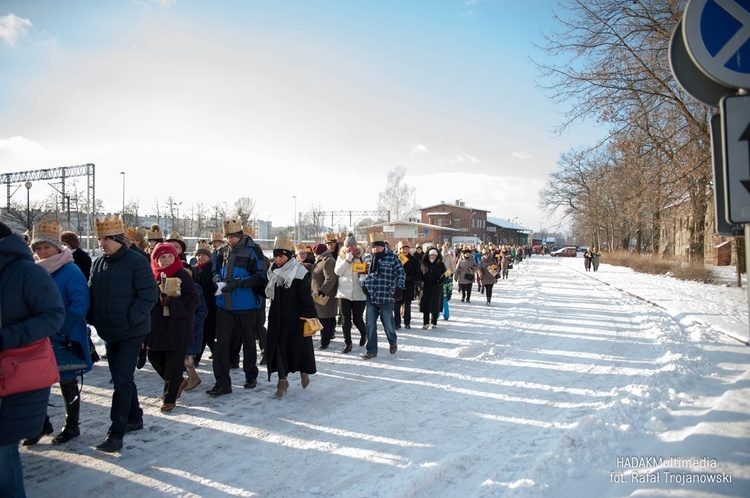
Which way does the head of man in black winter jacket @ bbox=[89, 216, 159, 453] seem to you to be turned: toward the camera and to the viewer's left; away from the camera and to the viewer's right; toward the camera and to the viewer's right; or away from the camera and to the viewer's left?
toward the camera and to the viewer's left

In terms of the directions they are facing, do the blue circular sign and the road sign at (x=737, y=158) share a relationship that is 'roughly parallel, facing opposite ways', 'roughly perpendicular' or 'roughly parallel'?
roughly parallel

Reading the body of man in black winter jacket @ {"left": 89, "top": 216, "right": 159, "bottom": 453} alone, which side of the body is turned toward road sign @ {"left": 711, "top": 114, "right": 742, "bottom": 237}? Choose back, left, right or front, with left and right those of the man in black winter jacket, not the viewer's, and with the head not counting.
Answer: left

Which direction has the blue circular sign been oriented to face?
toward the camera

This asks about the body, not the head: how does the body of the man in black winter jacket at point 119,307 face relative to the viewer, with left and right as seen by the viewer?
facing the viewer and to the left of the viewer

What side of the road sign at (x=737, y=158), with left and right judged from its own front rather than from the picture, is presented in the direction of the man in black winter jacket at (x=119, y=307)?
right

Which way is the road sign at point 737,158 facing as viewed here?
toward the camera

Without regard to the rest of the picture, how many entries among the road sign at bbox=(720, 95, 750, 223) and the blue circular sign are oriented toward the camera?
2
